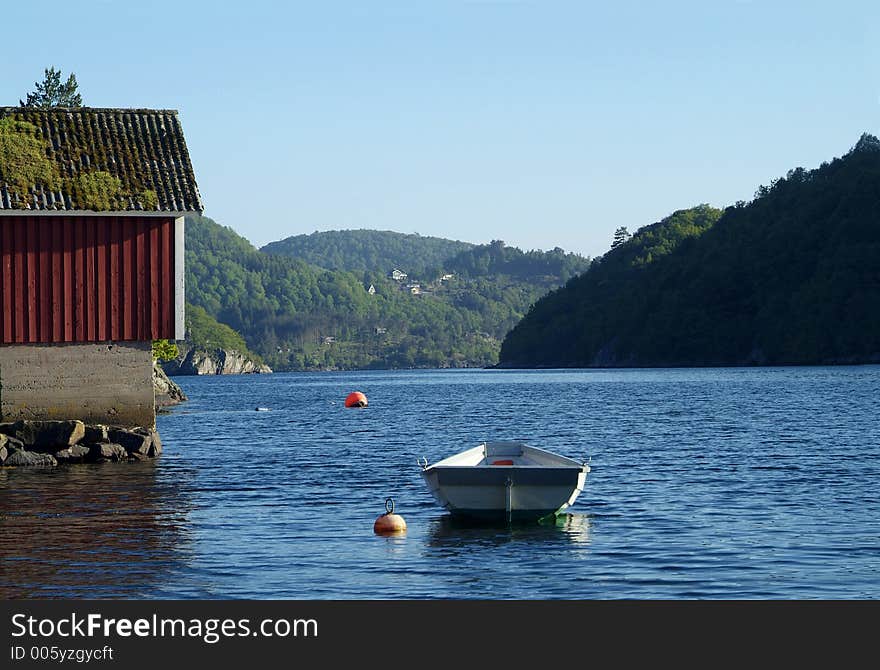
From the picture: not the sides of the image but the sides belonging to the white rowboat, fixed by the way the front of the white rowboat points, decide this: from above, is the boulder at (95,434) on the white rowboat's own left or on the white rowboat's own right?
on the white rowboat's own left

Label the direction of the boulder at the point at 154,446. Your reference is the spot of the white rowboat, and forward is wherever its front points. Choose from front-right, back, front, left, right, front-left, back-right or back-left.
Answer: front-left

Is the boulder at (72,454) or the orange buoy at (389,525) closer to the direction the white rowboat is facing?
the boulder

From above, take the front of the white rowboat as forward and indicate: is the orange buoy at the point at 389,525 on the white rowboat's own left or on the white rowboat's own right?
on the white rowboat's own left

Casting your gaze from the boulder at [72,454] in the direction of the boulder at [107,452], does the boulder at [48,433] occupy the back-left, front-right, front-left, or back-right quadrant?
back-left

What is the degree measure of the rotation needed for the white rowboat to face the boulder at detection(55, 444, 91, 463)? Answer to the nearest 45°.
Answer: approximately 45° to its left

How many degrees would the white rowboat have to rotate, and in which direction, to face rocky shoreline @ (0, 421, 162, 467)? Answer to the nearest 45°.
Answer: approximately 45° to its left

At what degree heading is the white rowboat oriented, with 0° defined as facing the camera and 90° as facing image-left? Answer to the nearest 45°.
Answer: approximately 180°

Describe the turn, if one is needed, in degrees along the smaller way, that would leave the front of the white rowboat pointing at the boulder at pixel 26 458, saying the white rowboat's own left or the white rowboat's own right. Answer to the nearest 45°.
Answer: approximately 45° to the white rowboat's own left

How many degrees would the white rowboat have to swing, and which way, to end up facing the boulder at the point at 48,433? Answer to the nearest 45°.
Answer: approximately 45° to its left
